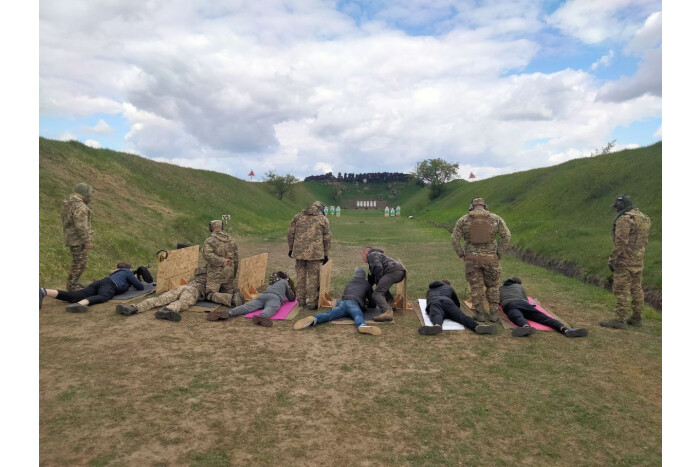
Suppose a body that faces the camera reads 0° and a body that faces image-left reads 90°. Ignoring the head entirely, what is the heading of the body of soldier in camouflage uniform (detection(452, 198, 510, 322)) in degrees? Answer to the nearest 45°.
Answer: approximately 180°

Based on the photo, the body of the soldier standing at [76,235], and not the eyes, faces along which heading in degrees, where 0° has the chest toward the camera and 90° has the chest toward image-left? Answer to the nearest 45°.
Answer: approximately 225°

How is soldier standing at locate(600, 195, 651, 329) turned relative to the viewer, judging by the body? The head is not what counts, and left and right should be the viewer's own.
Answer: facing away from the viewer and to the left of the viewer

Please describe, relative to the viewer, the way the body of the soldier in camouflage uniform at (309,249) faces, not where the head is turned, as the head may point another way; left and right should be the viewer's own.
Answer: facing away from the viewer

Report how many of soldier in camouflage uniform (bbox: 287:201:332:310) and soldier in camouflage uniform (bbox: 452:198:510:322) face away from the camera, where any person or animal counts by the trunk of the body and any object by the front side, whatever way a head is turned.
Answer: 2

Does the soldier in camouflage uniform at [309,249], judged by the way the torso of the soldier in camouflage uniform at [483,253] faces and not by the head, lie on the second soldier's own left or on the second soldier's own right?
on the second soldier's own left

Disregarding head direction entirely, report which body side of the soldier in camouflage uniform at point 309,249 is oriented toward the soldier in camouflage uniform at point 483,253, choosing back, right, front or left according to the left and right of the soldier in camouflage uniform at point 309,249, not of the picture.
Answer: right

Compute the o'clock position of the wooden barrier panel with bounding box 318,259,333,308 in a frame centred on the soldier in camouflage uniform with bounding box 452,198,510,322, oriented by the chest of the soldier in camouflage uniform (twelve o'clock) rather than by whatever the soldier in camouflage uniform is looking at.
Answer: The wooden barrier panel is roughly at 9 o'clock from the soldier in camouflage uniform.

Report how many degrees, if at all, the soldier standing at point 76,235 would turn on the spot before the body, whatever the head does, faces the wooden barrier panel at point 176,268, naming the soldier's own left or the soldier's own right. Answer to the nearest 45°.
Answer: approximately 45° to the soldier's own right

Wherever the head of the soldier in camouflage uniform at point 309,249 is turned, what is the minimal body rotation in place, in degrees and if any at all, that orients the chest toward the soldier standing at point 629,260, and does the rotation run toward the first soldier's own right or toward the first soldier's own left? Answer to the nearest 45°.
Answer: approximately 90° to the first soldier's own right
